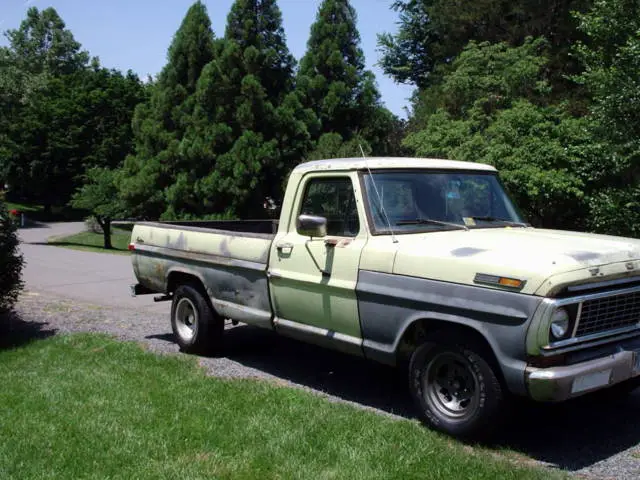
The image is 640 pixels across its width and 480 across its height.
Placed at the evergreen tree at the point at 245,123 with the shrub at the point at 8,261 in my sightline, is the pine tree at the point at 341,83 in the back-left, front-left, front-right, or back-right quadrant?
back-left

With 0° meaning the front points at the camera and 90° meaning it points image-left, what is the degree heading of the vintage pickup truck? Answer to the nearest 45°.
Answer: approximately 315°

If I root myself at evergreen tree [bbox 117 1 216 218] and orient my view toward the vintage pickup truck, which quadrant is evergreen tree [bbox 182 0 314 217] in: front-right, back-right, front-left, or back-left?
front-left

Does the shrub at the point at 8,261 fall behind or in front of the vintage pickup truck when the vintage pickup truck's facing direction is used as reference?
behind

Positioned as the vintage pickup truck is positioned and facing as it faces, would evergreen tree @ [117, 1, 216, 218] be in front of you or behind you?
behind

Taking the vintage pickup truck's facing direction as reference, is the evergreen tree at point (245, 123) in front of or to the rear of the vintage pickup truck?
to the rear

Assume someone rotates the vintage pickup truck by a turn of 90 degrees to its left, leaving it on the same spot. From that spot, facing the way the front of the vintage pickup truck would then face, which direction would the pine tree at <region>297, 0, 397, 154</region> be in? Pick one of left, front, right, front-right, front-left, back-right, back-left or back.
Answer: front-left
